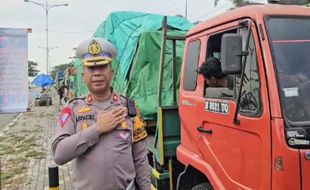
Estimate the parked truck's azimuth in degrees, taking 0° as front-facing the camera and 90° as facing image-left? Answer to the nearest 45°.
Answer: approximately 315°

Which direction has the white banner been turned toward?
toward the camera

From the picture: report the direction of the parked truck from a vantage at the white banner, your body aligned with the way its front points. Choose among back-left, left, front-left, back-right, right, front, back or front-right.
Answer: front-left

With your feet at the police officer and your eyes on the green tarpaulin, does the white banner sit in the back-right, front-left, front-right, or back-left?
front-left

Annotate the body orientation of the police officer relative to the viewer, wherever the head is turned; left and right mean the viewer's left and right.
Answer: facing the viewer

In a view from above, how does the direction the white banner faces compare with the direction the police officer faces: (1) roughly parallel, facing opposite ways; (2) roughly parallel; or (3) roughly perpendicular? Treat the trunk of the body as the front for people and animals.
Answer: roughly parallel

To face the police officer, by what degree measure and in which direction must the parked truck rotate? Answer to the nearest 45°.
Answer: approximately 90° to its right

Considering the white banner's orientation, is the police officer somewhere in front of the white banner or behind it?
in front

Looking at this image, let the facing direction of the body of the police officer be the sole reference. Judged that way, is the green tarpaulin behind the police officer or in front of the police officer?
behind

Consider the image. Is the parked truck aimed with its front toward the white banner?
no

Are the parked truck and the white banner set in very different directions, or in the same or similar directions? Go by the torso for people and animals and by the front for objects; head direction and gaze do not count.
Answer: same or similar directions

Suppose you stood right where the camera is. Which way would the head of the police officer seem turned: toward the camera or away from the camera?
toward the camera

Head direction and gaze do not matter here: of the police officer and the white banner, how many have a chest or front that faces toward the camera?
2

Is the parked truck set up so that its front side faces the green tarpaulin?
no
